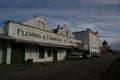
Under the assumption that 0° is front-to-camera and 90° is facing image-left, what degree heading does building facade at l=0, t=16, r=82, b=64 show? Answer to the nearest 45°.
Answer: approximately 315°
